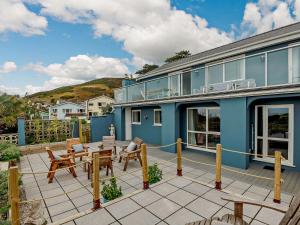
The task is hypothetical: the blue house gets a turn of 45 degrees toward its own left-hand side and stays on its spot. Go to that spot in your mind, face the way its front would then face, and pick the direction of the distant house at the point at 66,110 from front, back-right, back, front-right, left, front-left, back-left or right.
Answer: back-right

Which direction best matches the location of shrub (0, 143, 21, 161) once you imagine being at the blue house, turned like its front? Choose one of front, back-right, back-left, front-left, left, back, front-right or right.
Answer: front-right

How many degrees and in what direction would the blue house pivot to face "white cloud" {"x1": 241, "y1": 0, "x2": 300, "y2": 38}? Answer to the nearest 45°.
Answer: approximately 180°

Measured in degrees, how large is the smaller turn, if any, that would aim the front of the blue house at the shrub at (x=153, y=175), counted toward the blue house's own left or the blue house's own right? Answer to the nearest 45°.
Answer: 0° — it already faces it

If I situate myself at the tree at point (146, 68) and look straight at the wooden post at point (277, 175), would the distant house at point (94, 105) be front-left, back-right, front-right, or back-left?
back-right

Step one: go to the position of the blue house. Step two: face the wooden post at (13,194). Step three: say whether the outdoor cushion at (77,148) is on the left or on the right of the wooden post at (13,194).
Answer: right

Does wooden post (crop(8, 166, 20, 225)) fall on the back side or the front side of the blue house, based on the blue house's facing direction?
on the front side

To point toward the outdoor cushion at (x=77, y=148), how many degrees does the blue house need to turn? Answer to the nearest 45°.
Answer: approximately 45° to its right

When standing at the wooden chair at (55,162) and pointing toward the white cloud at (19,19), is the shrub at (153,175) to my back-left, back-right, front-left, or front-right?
back-right

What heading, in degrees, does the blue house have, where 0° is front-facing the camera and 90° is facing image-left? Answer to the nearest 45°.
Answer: approximately 45°

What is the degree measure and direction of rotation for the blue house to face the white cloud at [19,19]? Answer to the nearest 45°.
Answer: approximately 45° to its right
